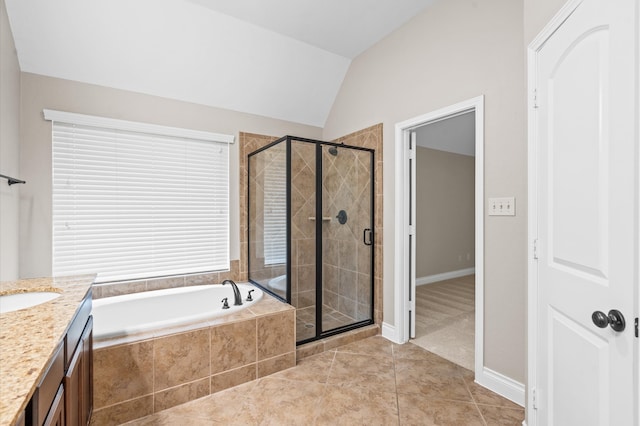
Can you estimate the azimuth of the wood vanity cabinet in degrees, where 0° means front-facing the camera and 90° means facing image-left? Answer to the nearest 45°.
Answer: approximately 270°

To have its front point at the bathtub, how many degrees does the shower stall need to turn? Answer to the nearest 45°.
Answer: approximately 135° to its right

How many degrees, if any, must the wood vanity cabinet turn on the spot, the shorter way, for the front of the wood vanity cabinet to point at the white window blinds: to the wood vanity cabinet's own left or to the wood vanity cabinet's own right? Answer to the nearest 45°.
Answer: approximately 90° to the wood vanity cabinet's own left

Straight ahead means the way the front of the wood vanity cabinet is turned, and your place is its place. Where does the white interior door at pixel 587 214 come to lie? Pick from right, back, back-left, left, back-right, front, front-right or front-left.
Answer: front-right

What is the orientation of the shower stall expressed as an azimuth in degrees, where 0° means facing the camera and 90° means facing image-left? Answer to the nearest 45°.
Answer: approximately 315°
